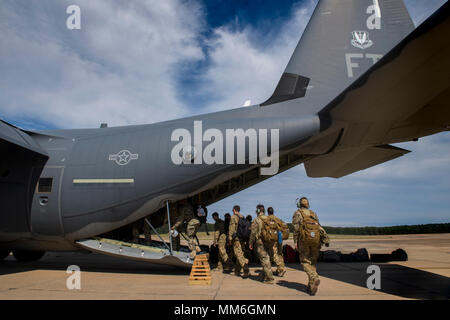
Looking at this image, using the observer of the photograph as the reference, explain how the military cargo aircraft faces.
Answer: facing to the left of the viewer

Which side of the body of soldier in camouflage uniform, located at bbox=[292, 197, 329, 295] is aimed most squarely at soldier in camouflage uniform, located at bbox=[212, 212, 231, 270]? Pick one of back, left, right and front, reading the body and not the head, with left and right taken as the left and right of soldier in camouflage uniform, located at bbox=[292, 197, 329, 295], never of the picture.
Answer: front

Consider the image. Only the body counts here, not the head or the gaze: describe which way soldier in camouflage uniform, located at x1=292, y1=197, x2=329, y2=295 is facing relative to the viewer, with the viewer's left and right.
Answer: facing away from the viewer and to the left of the viewer

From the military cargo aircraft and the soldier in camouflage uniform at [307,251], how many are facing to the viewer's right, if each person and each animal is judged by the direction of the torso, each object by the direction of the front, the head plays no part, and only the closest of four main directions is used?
0

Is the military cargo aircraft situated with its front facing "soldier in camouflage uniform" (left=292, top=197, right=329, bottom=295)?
no
